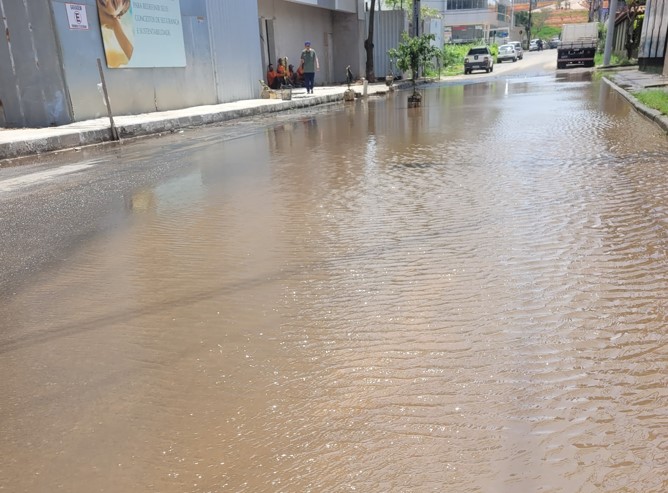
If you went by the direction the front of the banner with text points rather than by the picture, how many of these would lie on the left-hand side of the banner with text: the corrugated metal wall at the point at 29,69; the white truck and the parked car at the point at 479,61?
2

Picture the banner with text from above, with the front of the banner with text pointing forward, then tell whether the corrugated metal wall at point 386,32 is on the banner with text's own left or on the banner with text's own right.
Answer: on the banner with text's own left

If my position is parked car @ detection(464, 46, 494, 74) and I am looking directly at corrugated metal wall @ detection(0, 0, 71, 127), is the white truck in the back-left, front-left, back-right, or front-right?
back-left

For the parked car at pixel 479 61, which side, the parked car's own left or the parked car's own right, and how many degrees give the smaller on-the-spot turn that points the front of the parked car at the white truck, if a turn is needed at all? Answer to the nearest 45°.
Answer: approximately 45° to the parked car's own right

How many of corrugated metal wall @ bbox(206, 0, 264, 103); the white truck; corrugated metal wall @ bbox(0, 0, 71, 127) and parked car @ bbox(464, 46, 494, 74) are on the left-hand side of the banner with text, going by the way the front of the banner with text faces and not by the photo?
3

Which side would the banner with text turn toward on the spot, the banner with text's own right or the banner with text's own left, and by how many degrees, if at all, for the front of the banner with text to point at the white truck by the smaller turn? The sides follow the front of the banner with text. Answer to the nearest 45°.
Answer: approximately 90° to the banner with text's own left

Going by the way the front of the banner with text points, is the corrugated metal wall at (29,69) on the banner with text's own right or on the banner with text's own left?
on the banner with text's own right

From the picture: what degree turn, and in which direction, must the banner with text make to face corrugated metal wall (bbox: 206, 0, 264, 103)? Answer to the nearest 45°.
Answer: approximately 90° to its left
